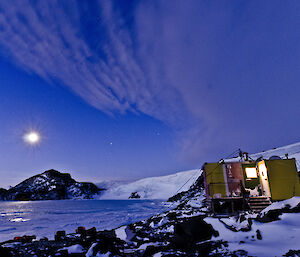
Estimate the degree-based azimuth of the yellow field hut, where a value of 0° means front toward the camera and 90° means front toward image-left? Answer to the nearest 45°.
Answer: approximately 0°
